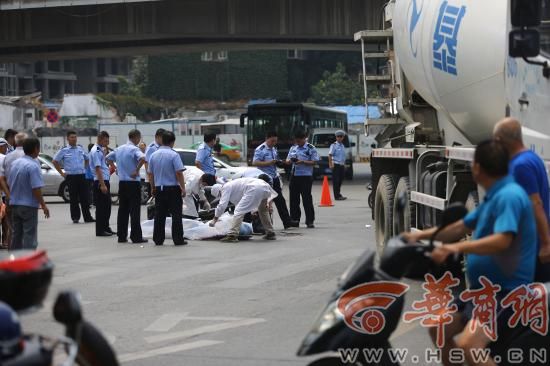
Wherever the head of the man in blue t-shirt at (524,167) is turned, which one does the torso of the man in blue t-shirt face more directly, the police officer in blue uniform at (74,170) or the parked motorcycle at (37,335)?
the police officer in blue uniform

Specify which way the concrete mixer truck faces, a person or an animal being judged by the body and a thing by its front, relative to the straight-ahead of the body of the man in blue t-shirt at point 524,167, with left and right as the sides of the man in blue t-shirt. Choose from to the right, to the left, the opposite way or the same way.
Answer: the opposite way

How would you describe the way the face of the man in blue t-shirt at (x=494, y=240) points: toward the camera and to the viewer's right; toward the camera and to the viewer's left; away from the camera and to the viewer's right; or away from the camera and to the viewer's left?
away from the camera and to the viewer's left

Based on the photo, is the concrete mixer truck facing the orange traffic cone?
no

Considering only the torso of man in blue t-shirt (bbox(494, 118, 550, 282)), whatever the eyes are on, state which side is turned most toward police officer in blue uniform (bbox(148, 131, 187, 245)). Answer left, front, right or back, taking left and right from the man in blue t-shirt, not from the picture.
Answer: front

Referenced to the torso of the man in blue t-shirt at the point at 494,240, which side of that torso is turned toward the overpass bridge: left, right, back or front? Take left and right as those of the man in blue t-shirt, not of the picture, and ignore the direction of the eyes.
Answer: right

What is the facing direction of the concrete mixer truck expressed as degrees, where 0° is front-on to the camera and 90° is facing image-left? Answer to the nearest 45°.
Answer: approximately 315°

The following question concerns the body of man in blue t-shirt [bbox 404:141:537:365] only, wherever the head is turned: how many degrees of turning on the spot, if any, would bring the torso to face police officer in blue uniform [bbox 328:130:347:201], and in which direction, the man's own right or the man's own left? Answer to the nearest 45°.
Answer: approximately 90° to the man's own right

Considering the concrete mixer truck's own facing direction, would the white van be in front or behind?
behind

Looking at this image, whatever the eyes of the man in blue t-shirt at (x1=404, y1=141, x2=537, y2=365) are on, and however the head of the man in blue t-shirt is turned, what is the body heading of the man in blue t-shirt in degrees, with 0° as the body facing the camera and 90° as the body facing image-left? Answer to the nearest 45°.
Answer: approximately 90°

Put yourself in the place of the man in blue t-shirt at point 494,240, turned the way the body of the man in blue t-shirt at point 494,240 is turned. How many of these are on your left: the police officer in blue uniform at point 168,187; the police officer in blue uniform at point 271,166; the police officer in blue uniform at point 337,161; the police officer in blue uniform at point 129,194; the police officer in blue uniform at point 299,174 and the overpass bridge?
0

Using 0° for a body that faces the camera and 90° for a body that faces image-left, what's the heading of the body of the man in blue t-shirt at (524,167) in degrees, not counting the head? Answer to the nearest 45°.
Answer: approximately 135°

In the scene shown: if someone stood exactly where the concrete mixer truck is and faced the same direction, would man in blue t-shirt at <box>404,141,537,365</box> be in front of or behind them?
in front
